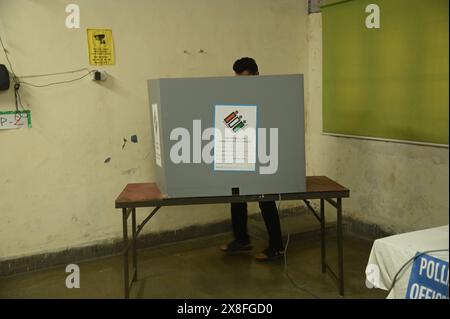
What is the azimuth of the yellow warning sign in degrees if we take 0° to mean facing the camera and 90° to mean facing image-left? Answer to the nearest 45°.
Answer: approximately 0°

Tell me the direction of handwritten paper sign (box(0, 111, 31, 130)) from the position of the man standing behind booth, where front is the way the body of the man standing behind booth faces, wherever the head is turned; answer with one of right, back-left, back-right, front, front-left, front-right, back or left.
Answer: front-right

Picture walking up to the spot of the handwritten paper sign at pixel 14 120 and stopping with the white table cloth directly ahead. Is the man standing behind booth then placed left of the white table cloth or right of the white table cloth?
left

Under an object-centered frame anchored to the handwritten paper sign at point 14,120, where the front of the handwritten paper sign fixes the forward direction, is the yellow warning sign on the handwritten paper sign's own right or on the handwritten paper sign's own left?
on the handwritten paper sign's own left

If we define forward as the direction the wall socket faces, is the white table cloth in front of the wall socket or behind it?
in front

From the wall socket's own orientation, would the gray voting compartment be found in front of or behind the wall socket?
in front

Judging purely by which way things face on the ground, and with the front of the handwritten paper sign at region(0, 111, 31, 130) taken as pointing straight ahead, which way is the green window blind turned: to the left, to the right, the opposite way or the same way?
to the right

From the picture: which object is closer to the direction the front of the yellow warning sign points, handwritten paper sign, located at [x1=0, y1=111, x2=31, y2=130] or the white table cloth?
the white table cloth

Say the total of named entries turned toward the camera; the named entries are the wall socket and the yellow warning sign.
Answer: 2
